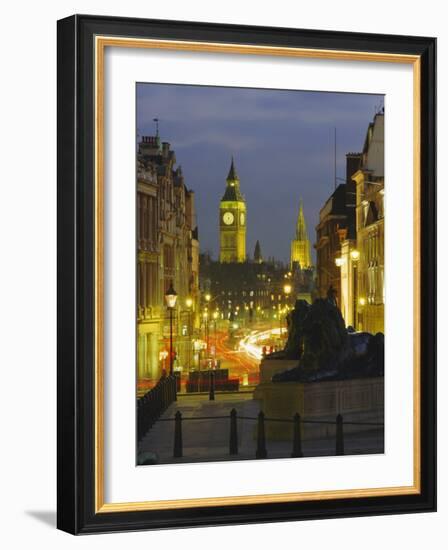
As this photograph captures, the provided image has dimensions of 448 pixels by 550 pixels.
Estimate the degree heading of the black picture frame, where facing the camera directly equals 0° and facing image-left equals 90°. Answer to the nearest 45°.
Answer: approximately 315°

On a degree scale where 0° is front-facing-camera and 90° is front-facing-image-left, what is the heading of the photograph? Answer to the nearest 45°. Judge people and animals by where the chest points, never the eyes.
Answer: approximately 315°
